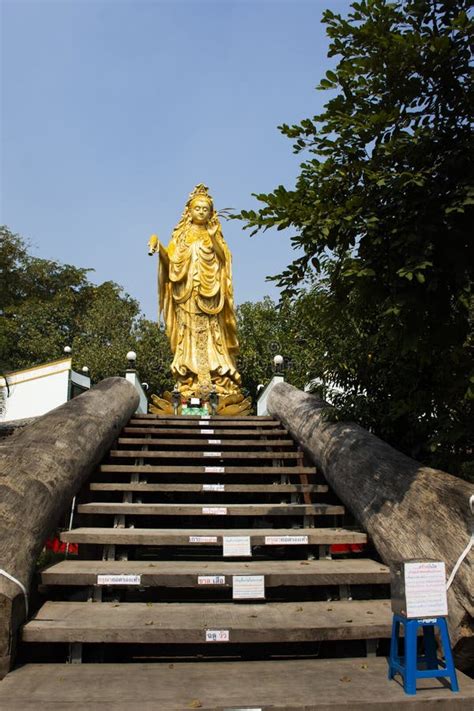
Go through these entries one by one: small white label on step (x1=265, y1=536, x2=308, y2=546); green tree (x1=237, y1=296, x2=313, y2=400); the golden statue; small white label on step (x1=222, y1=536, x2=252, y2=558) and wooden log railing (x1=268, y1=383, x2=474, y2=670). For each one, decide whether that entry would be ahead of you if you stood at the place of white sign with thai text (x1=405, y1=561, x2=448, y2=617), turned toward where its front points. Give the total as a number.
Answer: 0

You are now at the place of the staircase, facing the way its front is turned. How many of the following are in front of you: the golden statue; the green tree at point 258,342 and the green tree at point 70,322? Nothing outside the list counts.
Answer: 0

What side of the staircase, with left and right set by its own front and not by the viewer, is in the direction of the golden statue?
back

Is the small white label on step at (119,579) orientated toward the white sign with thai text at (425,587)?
no

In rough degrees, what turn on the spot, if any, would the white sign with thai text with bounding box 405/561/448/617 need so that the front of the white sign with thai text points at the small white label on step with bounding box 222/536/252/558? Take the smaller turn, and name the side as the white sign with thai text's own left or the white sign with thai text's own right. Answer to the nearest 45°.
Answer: approximately 135° to the white sign with thai text's own right

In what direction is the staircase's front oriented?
toward the camera

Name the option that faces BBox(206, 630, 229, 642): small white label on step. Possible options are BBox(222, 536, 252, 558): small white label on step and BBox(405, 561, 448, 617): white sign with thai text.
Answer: BBox(222, 536, 252, 558): small white label on step

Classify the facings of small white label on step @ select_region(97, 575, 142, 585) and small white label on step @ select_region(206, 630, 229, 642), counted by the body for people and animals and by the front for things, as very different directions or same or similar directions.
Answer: same or similar directions

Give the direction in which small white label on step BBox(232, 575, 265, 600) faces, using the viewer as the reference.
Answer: facing the viewer

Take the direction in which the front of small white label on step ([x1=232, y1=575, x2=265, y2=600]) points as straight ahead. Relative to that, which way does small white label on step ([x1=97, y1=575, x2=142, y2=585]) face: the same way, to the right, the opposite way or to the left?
the same way

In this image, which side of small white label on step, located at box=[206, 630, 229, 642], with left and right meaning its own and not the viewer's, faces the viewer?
front

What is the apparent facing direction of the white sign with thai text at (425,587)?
toward the camera

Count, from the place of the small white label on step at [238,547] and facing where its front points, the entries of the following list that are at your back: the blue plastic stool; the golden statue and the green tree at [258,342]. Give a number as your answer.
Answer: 2
